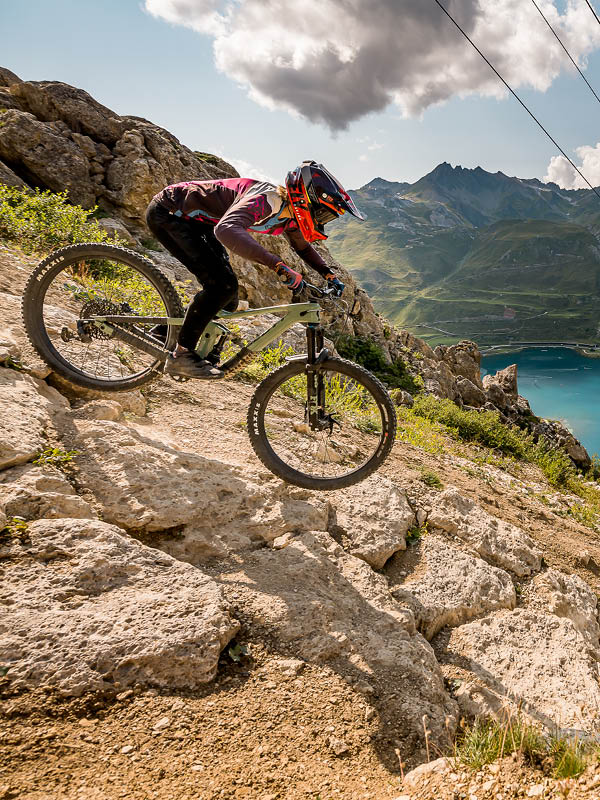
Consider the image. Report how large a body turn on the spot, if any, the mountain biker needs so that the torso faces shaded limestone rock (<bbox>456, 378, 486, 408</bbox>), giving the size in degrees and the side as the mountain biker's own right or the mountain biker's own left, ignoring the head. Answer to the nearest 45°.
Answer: approximately 45° to the mountain biker's own left

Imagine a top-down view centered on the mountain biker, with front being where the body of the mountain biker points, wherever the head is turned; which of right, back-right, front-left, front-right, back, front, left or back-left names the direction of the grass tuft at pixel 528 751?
front-right

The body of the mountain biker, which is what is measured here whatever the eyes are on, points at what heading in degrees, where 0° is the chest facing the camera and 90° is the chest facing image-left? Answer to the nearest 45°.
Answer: approximately 270°

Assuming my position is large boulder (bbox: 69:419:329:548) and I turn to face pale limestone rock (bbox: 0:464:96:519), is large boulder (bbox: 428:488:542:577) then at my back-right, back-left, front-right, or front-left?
back-left

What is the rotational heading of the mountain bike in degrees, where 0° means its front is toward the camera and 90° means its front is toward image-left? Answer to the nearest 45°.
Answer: approximately 270°

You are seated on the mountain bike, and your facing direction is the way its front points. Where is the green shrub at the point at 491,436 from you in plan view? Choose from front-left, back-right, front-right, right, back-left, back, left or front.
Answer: front-left

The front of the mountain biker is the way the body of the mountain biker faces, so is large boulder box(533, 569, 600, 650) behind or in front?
in front

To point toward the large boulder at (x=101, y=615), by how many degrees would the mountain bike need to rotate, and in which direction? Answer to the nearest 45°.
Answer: approximately 90° to its right

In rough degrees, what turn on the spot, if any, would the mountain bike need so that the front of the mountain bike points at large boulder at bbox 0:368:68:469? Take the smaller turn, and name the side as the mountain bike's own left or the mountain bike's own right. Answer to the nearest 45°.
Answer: approximately 135° to the mountain bike's own right

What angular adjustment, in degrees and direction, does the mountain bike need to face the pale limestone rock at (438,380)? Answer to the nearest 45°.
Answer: approximately 45° to its left

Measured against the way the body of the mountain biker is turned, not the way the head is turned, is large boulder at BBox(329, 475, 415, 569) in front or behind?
in front
